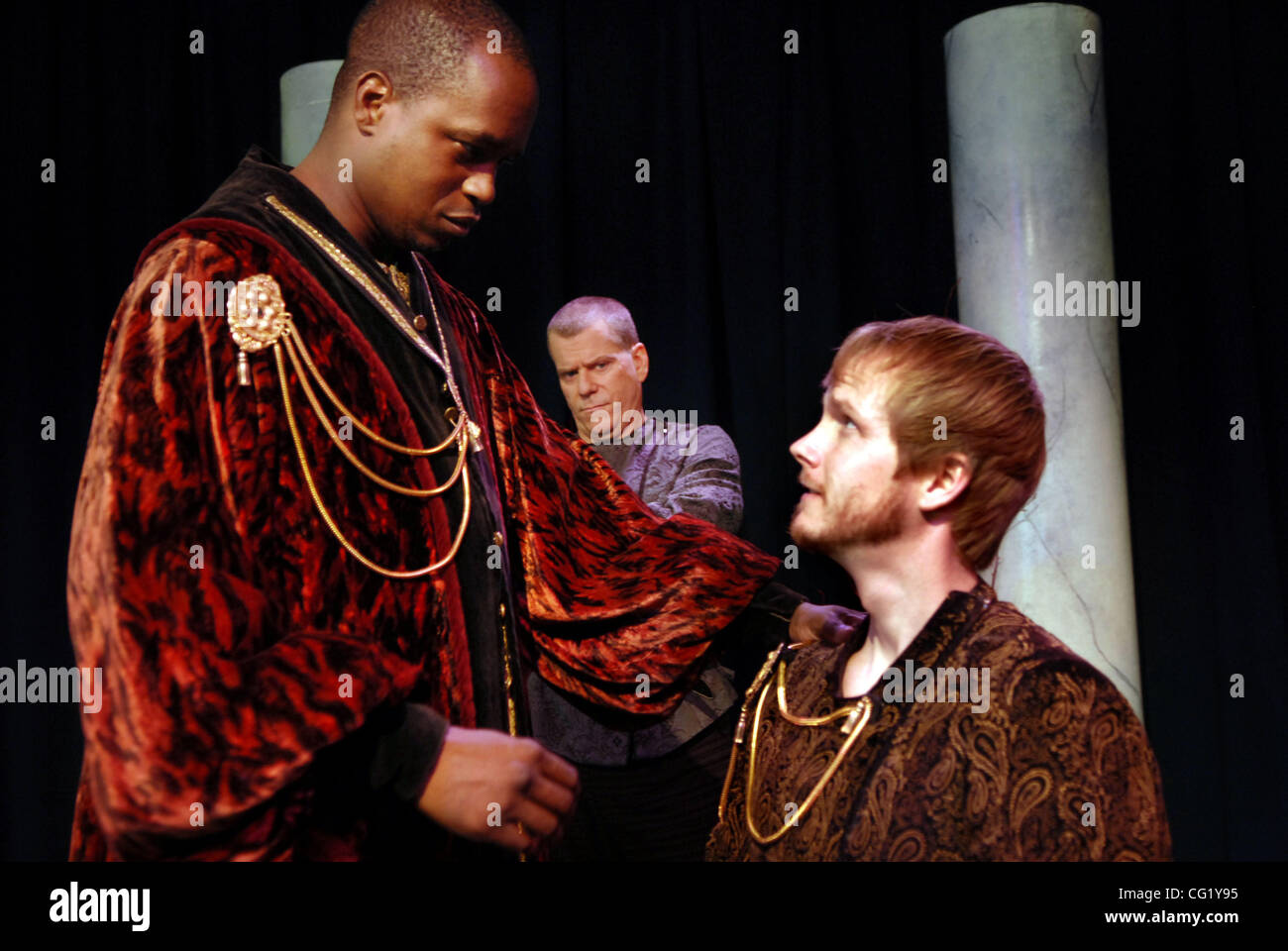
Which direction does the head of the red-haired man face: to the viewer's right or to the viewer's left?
to the viewer's left

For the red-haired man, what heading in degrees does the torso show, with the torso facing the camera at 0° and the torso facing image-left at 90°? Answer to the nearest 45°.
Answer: approximately 45°

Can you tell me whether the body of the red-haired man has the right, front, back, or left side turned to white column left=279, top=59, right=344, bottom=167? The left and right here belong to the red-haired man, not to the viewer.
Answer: right

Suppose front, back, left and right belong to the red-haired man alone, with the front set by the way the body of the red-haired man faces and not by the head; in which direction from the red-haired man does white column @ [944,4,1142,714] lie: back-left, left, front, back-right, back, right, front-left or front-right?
back-right
